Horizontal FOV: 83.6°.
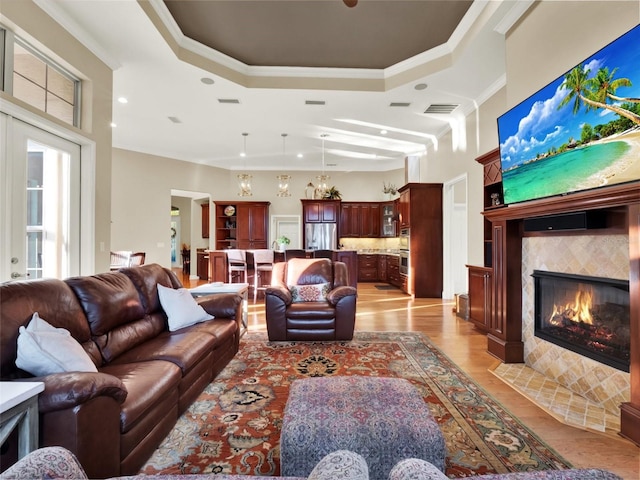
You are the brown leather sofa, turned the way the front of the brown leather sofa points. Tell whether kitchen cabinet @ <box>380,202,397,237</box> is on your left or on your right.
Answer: on your left

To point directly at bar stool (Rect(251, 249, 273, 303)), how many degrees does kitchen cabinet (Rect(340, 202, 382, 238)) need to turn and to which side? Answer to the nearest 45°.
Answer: approximately 45° to its right

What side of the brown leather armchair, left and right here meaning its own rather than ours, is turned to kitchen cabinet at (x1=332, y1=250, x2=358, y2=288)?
back

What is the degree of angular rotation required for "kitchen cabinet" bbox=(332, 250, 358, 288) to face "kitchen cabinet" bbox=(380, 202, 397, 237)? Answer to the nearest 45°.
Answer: approximately 135° to its left

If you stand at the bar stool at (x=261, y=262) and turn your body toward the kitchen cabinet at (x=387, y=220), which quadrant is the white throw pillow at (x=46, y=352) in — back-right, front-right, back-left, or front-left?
back-right

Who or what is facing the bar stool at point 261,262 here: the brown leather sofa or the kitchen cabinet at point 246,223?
the kitchen cabinet

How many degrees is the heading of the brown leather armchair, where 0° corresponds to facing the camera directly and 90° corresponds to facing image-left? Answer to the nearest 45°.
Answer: approximately 0°

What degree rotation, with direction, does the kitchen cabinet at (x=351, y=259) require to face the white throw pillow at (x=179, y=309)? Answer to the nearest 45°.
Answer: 0° — it already faces it
